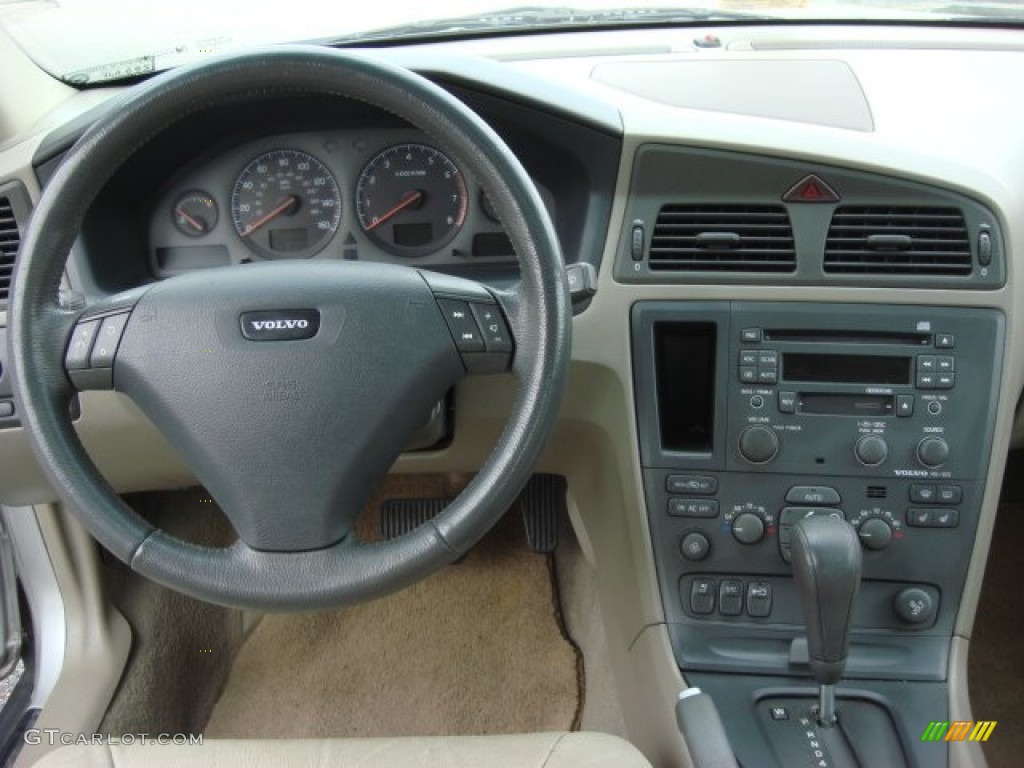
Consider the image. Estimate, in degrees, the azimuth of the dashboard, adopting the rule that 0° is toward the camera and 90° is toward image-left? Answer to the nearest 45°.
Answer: approximately 0°
